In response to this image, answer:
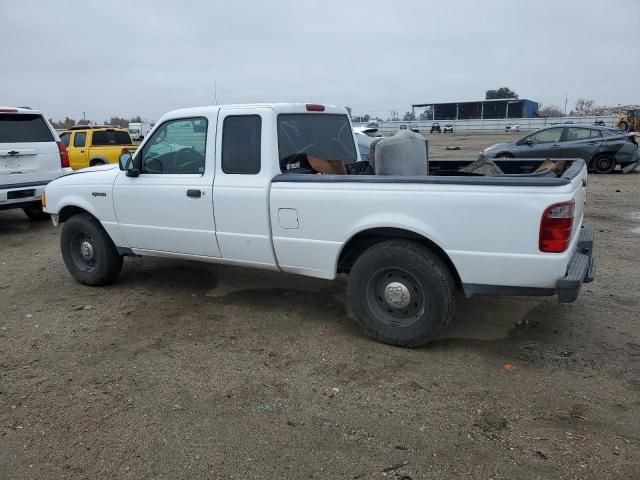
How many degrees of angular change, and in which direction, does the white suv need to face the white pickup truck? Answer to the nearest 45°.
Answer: approximately 180°

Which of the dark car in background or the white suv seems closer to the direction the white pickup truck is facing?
the white suv

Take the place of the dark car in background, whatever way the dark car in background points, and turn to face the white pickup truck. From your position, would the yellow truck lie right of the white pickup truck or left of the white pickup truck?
right

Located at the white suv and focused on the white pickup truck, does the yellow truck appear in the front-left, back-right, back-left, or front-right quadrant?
back-left

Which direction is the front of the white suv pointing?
away from the camera

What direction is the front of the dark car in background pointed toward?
to the viewer's left

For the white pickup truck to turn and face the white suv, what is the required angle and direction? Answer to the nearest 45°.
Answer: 0° — it already faces it

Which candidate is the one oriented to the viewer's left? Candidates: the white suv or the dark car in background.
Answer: the dark car in background

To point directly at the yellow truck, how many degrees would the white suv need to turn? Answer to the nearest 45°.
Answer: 0° — it already faces it

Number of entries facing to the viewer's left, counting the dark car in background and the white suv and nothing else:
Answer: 1

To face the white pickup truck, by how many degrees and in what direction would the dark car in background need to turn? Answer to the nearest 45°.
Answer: approximately 90° to its left

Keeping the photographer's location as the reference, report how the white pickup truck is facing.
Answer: facing away from the viewer and to the left of the viewer

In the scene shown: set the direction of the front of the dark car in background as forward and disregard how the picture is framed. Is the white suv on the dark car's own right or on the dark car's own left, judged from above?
on the dark car's own left

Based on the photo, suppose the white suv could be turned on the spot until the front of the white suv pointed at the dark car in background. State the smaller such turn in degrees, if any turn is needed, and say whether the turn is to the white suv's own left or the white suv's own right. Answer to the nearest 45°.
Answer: approximately 90° to the white suv's own right
